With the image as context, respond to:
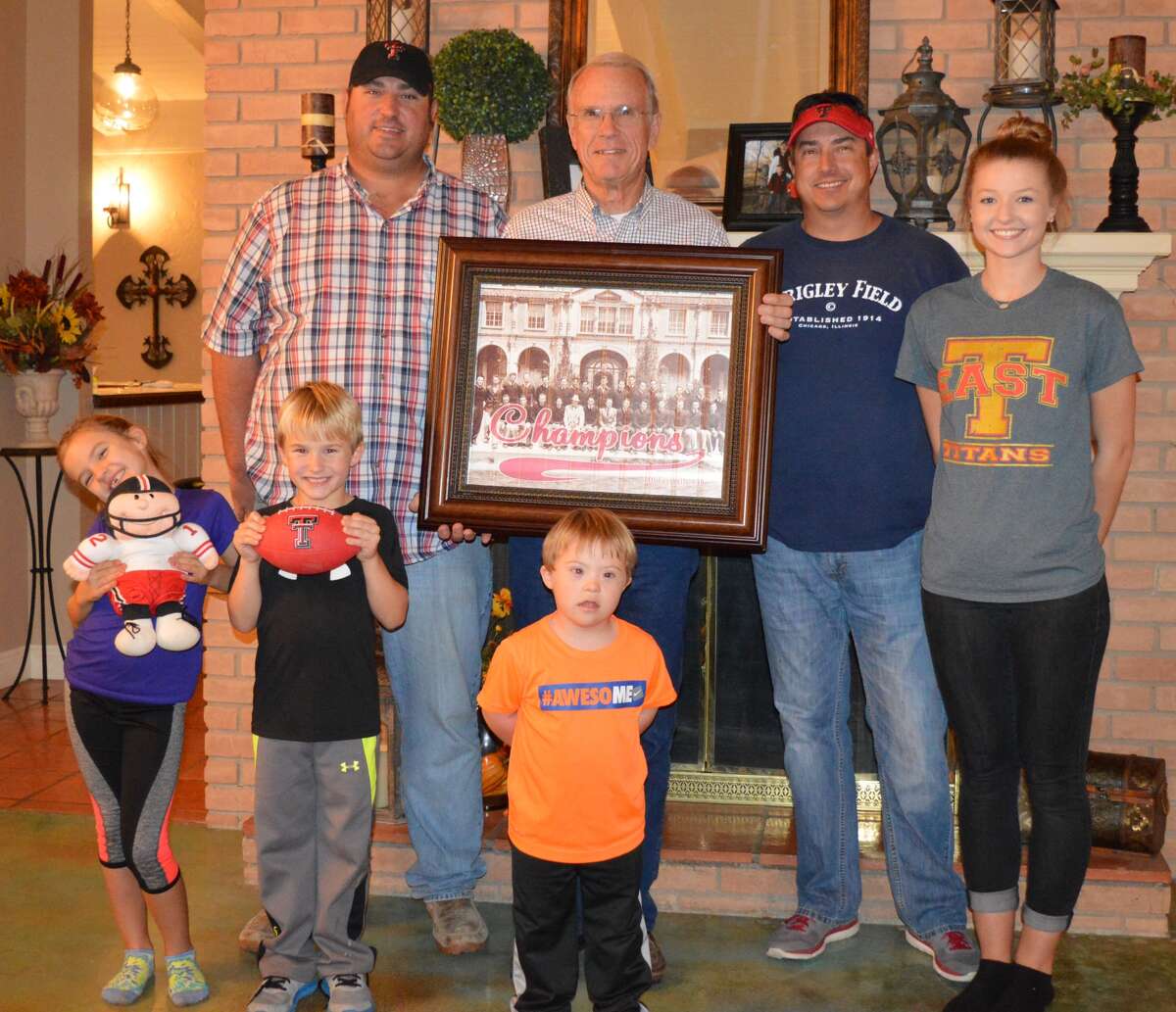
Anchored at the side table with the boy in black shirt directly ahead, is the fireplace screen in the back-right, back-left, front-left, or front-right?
front-left

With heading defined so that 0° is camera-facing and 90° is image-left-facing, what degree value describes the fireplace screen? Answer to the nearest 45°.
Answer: approximately 0°

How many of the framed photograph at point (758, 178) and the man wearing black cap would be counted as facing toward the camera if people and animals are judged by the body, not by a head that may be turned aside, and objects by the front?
2

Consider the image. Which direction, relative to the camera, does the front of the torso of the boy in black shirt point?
toward the camera

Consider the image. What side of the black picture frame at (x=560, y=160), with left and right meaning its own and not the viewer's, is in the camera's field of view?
front

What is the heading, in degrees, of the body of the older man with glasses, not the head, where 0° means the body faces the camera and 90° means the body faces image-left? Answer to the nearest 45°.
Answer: approximately 0°

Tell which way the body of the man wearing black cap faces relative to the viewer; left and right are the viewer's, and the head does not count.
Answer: facing the viewer

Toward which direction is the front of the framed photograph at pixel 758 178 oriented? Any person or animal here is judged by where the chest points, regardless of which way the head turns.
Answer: toward the camera

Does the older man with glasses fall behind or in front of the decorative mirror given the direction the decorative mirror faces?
in front
